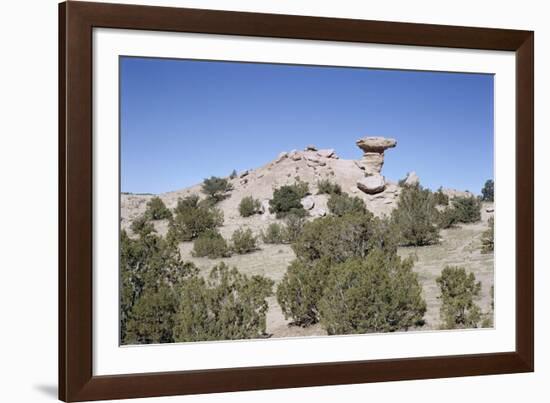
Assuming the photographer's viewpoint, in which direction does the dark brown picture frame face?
facing the viewer and to the right of the viewer
